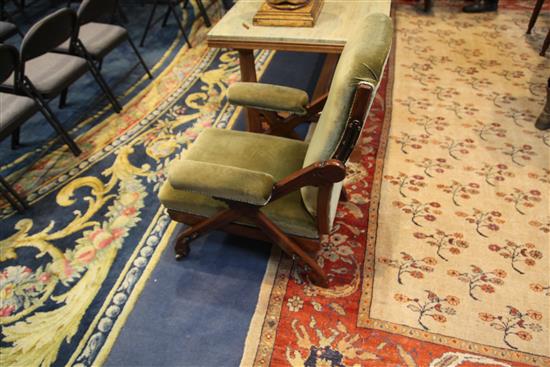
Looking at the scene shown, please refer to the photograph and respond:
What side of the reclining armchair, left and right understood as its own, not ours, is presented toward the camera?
left

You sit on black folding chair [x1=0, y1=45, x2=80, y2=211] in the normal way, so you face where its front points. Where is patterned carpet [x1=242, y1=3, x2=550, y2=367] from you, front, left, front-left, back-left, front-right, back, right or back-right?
front

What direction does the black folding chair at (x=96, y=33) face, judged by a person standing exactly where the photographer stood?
facing the viewer and to the right of the viewer

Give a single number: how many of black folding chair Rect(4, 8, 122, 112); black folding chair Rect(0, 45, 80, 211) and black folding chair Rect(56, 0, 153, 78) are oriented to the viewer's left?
0

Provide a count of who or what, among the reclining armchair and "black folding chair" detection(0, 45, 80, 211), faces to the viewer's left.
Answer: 1

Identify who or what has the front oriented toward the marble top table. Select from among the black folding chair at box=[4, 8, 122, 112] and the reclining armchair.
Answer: the black folding chair

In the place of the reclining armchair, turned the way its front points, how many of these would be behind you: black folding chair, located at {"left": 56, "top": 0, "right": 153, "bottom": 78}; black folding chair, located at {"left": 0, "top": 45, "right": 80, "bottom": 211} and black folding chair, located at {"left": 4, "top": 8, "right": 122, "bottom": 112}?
0

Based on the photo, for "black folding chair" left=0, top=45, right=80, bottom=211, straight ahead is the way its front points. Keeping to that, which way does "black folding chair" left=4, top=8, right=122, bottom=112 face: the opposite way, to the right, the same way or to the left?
the same way

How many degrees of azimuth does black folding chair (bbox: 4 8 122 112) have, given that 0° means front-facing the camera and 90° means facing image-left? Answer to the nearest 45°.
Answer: approximately 315°

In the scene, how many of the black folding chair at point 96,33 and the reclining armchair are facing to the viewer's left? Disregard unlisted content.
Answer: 1

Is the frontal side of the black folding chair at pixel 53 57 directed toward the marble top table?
yes

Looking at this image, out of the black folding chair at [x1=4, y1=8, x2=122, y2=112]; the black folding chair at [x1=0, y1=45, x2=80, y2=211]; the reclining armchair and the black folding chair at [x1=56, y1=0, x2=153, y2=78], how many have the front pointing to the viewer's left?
1

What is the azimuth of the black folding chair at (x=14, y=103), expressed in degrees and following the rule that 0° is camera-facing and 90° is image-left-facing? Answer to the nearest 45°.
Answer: approximately 315°

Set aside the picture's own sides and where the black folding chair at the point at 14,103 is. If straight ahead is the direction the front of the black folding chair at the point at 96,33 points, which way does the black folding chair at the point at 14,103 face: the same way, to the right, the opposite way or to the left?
the same way

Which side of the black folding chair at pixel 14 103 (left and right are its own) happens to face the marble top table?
front

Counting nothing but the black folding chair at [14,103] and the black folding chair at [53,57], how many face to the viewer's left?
0

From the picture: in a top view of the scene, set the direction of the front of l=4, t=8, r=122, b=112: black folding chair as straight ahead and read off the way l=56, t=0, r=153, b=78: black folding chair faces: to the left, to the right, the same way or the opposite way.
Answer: the same way

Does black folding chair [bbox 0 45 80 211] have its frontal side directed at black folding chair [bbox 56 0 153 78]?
no
